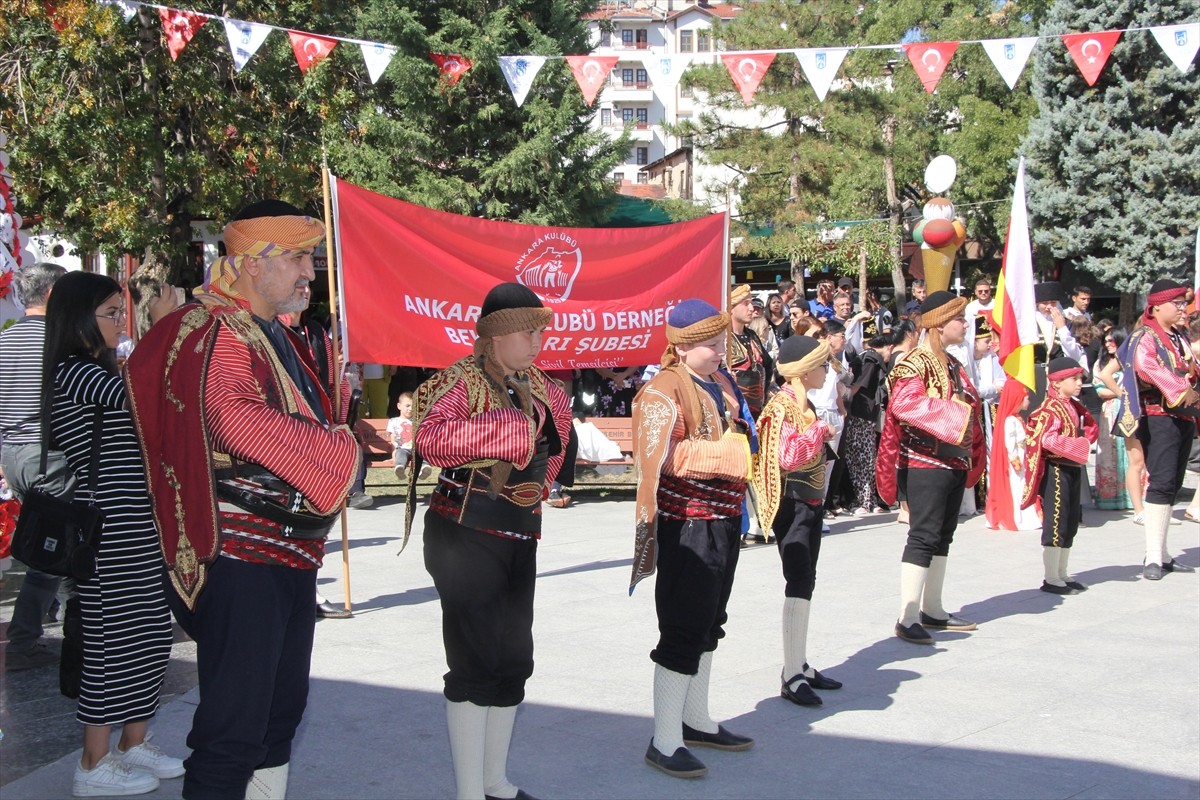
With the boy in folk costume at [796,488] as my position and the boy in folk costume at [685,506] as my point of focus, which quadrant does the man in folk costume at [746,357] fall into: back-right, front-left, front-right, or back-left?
back-right

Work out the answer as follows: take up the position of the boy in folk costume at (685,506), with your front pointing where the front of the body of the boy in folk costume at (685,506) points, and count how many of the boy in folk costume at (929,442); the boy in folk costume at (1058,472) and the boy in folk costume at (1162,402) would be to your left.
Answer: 3

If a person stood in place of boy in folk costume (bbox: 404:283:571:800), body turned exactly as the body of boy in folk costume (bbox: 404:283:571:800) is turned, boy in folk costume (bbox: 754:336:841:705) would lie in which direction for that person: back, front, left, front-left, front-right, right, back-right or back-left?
left

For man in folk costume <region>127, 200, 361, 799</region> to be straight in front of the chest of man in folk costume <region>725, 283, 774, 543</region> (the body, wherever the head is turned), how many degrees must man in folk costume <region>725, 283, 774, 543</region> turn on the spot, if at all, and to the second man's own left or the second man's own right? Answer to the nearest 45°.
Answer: approximately 45° to the second man's own right

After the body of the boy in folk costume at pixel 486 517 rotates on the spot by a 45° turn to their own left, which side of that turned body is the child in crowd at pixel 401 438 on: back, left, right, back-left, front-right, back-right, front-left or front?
left

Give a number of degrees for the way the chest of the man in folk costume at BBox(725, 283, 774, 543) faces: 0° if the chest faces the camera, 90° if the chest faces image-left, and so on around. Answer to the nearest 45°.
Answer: approximately 315°

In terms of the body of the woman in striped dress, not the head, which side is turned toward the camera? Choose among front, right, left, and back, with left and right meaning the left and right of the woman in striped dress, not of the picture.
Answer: right

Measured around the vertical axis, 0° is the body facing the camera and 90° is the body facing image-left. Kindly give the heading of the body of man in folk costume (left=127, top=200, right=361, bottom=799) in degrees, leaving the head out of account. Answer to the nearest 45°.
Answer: approximately 270°
